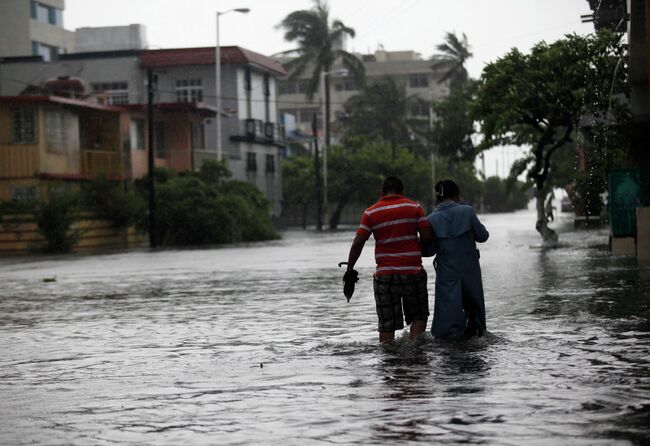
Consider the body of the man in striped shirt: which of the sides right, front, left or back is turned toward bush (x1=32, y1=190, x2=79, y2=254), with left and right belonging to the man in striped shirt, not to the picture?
front

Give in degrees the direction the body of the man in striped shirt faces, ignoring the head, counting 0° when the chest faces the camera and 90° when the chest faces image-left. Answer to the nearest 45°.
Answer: approximately 180°

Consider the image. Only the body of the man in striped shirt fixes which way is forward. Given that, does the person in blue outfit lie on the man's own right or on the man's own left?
on the man's own right

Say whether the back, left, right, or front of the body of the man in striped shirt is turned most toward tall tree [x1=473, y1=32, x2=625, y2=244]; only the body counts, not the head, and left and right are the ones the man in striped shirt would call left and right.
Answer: front

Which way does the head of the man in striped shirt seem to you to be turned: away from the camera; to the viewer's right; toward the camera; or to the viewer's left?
away from the camera

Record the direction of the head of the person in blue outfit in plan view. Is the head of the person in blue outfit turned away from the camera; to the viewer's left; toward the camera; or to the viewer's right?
away from the camera

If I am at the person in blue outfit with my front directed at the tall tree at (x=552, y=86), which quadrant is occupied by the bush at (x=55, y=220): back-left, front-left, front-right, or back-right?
front-left

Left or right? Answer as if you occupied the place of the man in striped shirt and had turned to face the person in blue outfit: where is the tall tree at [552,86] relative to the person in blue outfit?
left

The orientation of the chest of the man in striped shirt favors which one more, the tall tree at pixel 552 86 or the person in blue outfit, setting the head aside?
the tall tree
